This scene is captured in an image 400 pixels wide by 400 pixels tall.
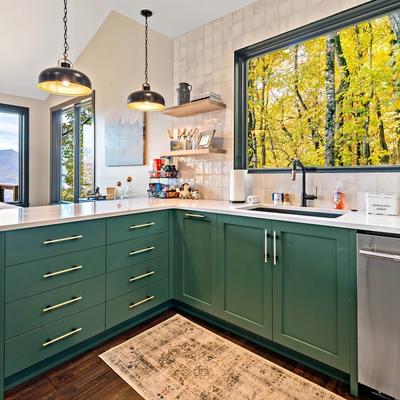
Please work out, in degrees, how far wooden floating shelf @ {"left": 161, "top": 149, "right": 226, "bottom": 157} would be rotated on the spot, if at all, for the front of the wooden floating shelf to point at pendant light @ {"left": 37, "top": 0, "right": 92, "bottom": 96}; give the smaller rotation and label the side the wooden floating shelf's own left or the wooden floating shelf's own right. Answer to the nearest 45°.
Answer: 0° — it already faces it

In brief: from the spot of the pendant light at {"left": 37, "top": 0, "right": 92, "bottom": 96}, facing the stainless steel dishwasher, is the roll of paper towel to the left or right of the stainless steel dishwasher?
left

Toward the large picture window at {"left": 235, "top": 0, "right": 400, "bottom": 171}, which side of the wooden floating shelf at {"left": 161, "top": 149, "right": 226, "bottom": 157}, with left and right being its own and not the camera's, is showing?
left

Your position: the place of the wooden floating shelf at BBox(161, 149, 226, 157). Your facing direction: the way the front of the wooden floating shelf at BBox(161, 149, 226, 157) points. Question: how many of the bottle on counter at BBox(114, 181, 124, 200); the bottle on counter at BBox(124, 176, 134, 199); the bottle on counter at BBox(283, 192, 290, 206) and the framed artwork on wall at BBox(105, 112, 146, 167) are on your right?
3

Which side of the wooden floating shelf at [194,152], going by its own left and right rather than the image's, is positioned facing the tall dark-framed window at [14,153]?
right

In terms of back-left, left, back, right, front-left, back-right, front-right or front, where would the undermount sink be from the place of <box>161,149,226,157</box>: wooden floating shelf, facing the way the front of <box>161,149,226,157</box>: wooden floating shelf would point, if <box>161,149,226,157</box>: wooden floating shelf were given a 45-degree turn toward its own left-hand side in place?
front-left

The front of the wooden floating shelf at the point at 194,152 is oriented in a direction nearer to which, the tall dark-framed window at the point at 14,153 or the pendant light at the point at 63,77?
the pendant light

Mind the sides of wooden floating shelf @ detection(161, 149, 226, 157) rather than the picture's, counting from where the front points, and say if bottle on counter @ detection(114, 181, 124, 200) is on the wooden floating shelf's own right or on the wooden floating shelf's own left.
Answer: on the wooden floating shelf's own right

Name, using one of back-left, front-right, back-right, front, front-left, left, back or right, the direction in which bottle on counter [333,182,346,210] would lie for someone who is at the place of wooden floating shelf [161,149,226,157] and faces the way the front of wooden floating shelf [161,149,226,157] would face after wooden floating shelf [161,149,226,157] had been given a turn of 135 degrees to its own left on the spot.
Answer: front-right

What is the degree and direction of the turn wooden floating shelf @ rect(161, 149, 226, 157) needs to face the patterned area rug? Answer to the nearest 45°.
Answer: approximately 45° to its left

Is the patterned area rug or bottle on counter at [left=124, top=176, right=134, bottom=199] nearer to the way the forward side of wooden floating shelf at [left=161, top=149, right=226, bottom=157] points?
the patterned area rug

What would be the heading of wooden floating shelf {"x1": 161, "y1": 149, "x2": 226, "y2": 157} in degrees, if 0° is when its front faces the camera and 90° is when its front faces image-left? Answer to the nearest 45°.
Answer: approximately 45°

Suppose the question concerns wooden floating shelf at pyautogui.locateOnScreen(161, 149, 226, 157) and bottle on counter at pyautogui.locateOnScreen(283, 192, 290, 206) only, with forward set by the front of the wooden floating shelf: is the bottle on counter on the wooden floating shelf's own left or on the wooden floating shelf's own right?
on the wooden floating shelf's own left
